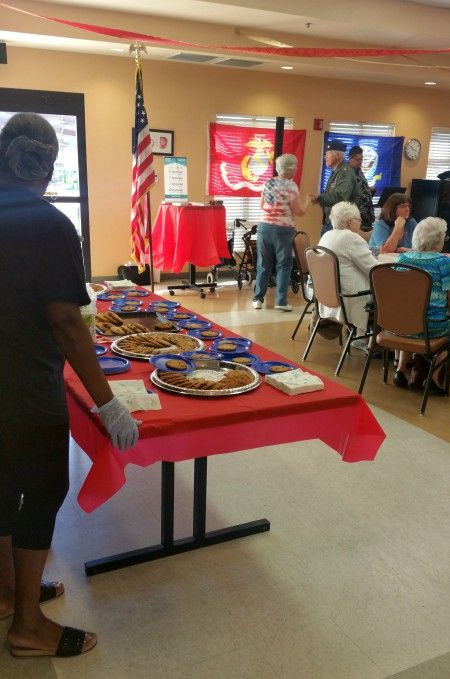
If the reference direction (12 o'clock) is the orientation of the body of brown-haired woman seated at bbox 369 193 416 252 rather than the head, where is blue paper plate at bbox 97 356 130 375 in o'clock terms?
The blue paper plate is roughly at 2 o'clock from the brown-haired woman seated.

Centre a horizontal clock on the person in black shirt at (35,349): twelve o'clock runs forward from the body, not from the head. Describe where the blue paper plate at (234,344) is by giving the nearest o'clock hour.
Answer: The blue paper plate is roughly at 12 o'clock from the person in black shirt.

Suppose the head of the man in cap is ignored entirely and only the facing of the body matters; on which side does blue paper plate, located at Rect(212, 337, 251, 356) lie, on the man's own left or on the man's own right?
on the man's own left

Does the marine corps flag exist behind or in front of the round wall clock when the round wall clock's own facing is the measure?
in front

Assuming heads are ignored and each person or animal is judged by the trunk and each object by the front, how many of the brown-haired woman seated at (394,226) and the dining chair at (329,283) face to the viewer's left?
0

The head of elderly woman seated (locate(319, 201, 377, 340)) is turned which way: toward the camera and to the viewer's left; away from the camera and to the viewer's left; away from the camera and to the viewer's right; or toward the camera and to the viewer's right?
away from the camera and to the viewer's right

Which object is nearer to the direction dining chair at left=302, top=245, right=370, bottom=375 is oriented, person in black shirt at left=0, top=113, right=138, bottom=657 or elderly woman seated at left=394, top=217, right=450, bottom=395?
the elderly woman seated

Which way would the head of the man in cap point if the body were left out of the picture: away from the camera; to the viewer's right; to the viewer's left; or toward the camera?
to the viewer's left

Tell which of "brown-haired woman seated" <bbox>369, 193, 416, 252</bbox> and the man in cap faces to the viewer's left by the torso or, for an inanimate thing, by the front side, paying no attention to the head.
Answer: the man in cap

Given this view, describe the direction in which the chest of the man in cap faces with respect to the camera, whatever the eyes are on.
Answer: to the viewer's left

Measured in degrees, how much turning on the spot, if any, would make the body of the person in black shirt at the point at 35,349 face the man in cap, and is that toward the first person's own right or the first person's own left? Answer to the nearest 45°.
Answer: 0° — they already face them

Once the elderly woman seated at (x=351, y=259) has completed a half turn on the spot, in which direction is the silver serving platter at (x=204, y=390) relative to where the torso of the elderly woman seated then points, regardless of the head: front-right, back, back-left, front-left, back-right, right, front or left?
front-left
